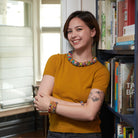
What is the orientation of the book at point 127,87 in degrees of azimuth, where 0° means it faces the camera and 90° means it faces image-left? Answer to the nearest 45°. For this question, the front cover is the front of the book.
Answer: approximately 0°
